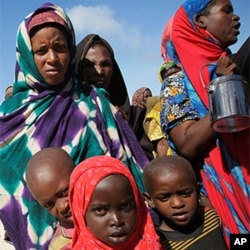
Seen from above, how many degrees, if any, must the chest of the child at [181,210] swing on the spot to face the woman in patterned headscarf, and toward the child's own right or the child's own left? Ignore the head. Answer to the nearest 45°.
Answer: approximately 135° to the child's own right

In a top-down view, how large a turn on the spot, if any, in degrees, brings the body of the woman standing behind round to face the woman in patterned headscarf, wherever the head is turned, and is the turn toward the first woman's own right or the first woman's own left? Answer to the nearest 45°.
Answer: approximately 45° to the first woman's own right

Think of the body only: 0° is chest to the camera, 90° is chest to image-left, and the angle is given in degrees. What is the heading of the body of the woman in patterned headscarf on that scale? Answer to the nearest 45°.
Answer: approximately 0°

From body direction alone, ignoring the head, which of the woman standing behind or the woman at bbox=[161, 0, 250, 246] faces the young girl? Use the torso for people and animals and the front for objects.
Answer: the woman standing behind

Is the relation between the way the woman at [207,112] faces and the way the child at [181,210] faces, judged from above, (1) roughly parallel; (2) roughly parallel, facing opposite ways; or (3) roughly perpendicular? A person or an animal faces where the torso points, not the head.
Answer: roughly perpendicular

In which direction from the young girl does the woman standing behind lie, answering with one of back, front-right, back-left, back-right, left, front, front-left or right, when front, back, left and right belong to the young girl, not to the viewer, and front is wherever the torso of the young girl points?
back
